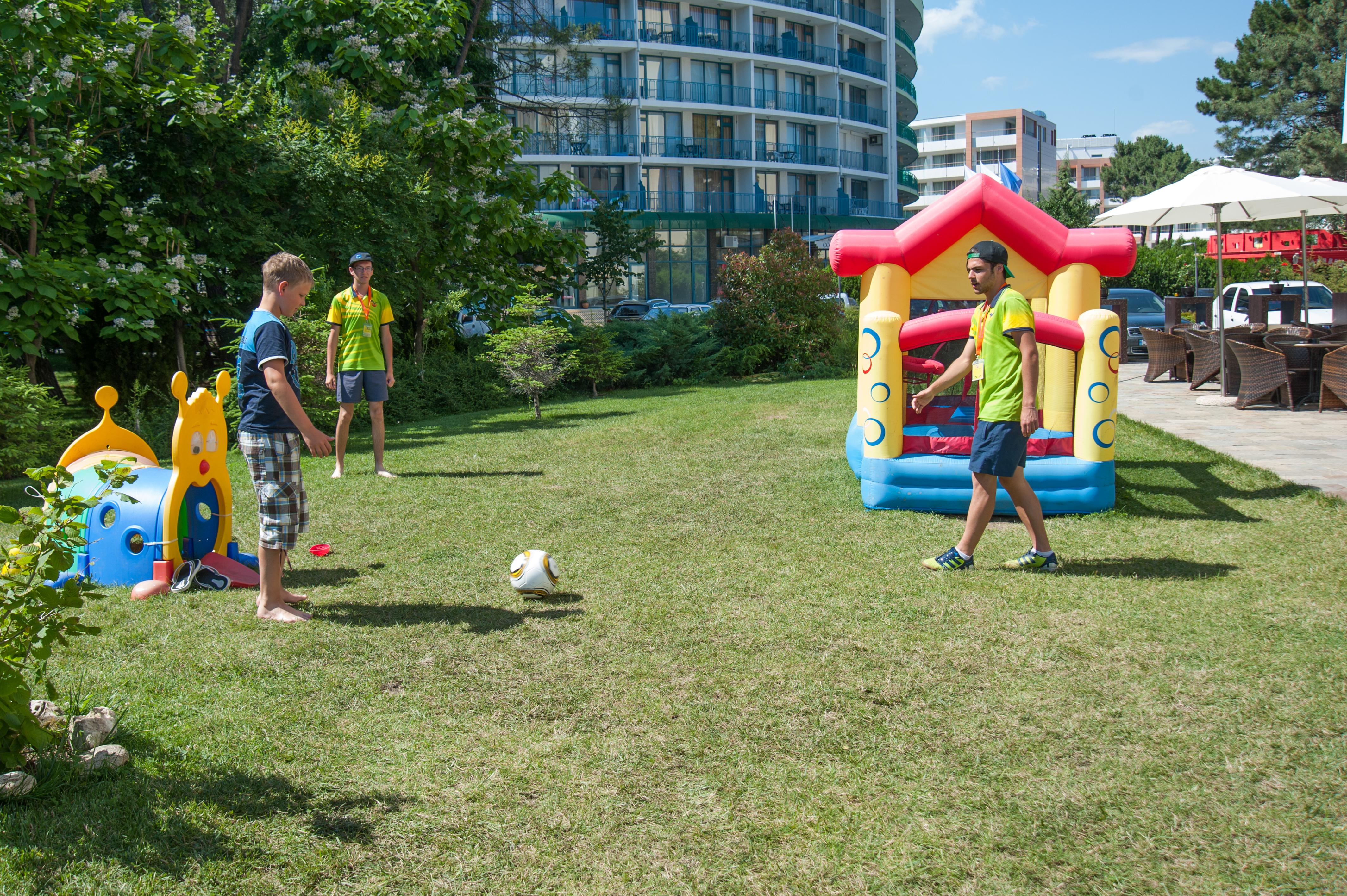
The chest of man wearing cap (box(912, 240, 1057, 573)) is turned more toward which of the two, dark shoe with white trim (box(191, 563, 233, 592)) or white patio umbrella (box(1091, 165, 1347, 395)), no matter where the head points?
the dark shoe with white trim

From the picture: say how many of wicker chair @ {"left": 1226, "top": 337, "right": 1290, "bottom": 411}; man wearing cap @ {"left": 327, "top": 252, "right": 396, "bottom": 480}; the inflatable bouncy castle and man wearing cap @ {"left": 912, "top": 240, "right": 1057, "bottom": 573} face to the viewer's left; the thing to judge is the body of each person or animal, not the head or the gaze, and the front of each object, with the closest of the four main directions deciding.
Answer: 1

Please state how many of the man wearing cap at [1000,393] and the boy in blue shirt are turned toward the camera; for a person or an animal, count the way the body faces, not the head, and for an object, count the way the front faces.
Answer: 0

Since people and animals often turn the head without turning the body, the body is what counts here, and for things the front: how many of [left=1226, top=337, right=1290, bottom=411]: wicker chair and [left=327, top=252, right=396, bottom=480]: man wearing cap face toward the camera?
1

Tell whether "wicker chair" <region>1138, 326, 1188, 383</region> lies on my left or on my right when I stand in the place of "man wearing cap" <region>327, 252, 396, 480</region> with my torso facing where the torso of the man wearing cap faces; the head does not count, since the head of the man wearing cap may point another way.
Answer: on my left

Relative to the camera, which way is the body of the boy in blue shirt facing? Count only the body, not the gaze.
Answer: to the viewer's right

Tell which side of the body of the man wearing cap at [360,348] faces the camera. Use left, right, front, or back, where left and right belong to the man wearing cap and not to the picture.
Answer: front

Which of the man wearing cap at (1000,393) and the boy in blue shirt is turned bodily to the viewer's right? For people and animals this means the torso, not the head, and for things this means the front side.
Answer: the boy in blue shirt

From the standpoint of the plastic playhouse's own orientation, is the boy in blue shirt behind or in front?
in front

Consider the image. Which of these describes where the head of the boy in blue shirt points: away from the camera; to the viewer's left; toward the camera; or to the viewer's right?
to the viewer's right

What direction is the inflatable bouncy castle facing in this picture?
toward the camera

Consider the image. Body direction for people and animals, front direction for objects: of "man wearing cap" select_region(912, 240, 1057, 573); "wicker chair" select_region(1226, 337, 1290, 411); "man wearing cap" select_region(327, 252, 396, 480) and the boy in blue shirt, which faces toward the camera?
"man wearing cap" select_region(327, 252, 396, 480)

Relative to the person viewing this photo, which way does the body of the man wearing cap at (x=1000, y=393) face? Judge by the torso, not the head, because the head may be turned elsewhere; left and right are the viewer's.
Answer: facing to the left of the viewer
